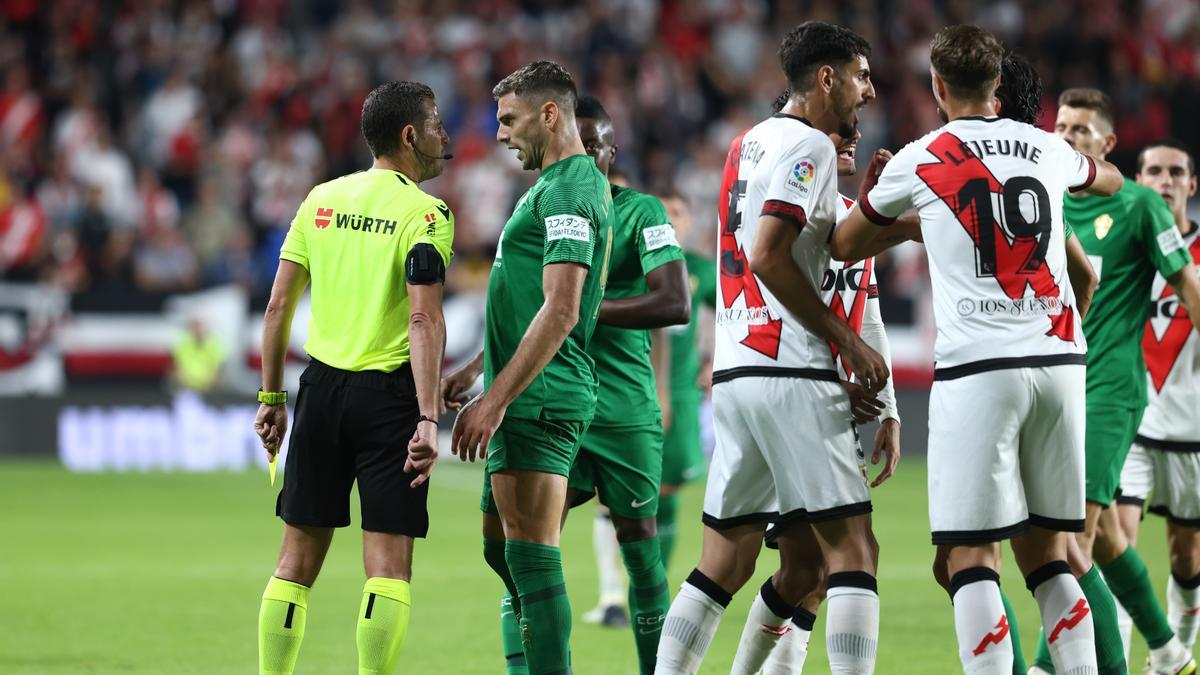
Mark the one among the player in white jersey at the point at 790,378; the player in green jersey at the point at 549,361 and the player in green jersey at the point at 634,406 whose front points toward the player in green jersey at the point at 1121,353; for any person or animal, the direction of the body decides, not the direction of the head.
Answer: the player in white jersey

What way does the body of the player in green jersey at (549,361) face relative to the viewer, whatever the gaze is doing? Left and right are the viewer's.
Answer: facing to the left of the viewer

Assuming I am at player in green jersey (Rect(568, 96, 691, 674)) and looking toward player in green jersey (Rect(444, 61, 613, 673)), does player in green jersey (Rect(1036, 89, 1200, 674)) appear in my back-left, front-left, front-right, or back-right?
back-left

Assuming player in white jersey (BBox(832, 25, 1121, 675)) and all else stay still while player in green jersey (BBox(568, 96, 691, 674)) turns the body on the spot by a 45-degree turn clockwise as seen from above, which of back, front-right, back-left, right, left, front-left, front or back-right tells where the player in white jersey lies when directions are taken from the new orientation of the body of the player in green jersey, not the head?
back-left

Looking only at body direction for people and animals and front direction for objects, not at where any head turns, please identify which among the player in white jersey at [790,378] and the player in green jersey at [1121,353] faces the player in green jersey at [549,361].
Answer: the player in green jersey at [1121,353]

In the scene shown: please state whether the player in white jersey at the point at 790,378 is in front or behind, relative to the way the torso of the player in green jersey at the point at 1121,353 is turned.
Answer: in front

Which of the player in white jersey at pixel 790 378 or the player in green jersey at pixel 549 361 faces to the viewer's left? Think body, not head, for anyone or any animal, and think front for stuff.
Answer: the player in green jersey

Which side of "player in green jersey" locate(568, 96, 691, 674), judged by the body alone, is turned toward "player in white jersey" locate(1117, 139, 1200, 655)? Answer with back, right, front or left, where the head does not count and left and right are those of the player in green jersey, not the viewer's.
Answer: back

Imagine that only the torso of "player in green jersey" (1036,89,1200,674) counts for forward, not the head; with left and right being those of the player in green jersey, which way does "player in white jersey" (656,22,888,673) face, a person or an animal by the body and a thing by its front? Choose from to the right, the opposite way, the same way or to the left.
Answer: the opposite way

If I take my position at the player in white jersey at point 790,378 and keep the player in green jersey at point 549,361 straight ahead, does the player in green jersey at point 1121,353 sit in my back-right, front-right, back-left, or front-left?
back-right

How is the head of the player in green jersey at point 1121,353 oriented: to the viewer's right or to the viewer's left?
to the viewer's left

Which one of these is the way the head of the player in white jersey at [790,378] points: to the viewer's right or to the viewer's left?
to the viewer's right

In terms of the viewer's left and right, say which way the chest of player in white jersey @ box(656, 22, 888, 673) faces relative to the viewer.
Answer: facing away from the viewer and to the right of the viewer

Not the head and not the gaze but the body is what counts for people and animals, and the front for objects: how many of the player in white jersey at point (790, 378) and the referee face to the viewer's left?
0

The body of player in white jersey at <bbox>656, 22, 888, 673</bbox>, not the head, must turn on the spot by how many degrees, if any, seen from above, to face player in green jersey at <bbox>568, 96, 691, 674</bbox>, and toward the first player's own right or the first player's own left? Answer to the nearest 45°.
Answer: approximately 90° to the first player's own left

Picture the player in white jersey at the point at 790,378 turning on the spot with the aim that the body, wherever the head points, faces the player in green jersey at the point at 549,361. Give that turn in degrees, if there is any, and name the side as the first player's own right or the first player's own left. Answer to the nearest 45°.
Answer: approximately 135° to the first player's own left

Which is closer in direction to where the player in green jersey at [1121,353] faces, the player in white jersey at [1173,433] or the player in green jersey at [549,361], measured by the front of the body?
the player in green jersey
